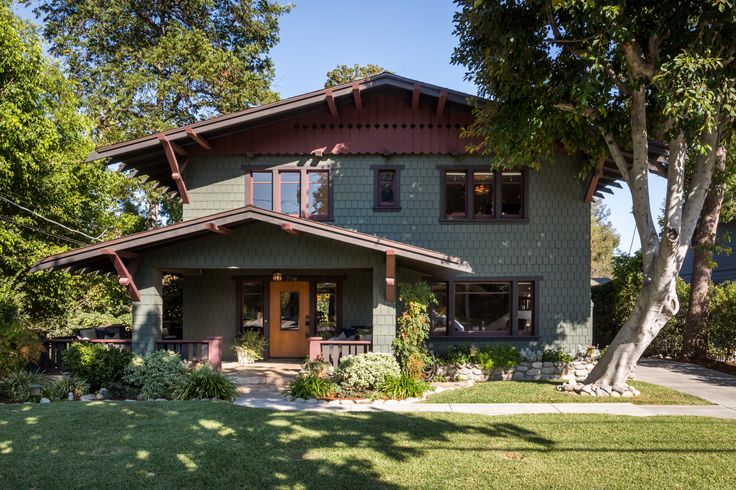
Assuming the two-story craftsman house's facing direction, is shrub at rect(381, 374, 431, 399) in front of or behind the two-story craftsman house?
in front

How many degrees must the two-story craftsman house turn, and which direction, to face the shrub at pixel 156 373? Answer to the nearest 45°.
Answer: approximately 45° to its right

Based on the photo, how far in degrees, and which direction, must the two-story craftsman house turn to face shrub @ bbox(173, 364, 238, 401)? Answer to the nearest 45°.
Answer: approximately 45° to its right

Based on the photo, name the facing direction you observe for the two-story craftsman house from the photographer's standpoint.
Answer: facing the viewer

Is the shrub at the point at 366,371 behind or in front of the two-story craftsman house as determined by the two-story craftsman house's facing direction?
in front

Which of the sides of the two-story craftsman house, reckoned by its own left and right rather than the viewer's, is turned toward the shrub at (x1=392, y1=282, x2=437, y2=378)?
front

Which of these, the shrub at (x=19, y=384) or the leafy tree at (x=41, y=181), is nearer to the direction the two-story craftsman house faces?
the shrub

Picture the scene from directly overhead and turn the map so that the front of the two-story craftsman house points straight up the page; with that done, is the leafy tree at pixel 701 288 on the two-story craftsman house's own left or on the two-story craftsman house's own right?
on the two-story craftsman house's own left
